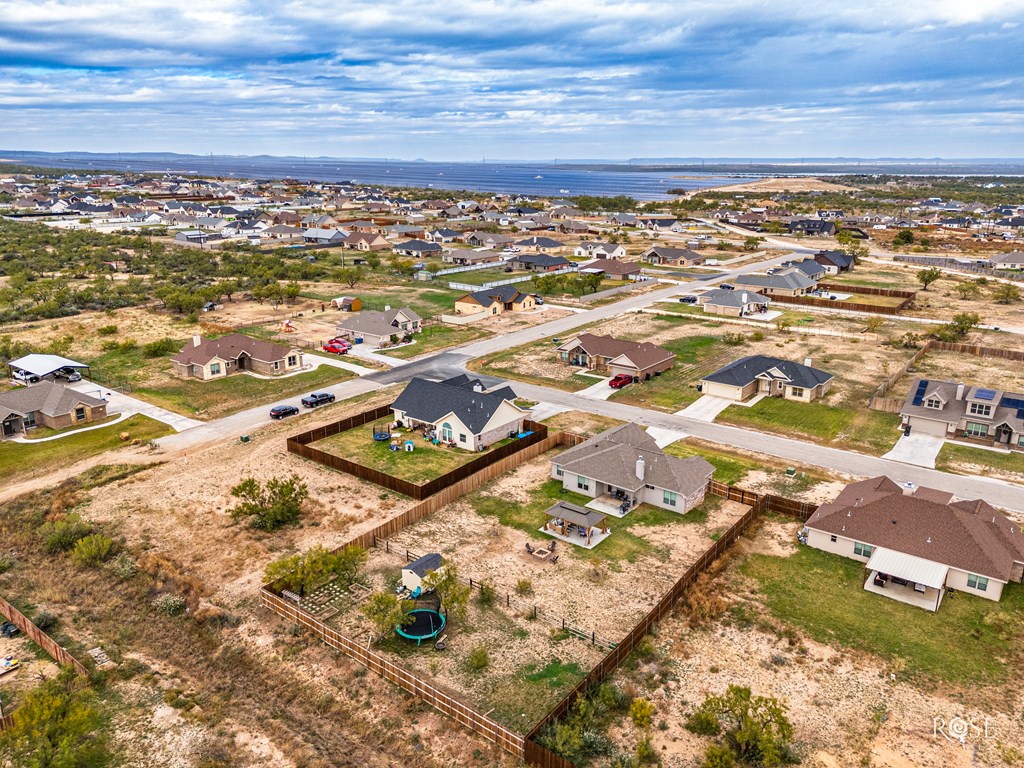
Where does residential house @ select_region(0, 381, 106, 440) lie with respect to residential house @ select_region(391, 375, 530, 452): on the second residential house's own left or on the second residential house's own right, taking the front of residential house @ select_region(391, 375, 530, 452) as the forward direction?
on the second residential house's own left

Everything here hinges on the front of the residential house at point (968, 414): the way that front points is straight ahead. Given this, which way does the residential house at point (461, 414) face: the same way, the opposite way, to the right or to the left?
the opposite way

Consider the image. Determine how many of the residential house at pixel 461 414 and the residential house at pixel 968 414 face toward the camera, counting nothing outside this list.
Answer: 1

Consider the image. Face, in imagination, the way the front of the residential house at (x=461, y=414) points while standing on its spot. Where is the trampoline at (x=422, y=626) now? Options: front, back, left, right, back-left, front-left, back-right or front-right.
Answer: back-right

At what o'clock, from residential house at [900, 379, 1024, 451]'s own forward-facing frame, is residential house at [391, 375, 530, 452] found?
residential house at [391, 375, 530, 452] is roughly at 2 o'clock from residential house at [900, 379, 1024, 451].

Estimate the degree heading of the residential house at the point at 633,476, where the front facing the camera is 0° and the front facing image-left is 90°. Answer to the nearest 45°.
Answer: approximately 225°

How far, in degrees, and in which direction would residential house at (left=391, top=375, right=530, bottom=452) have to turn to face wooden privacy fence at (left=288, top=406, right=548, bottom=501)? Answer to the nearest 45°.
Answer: approximately 180°

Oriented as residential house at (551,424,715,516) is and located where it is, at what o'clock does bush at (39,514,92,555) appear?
The bush is roughly at 7 o'clock from the residential house.

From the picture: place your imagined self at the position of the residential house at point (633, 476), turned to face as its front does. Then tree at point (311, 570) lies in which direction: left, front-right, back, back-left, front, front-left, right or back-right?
back

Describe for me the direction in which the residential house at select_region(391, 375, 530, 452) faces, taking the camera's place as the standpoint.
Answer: facing away from the viewer and to the right of the viewer

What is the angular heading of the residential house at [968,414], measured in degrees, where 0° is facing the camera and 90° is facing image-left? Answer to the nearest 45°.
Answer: approximately 0°
